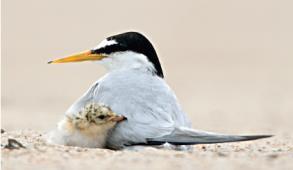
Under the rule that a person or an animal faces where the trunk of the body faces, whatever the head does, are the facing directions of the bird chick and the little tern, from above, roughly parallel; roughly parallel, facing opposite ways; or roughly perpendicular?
roughly parallel, facing opposite ways

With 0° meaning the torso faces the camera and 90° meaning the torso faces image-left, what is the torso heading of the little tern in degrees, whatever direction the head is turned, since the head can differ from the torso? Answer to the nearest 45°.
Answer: approximately 90°

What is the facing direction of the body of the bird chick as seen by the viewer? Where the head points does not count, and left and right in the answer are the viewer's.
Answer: facing to the right of the viewer
